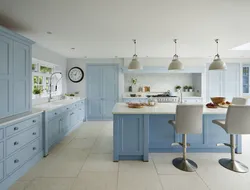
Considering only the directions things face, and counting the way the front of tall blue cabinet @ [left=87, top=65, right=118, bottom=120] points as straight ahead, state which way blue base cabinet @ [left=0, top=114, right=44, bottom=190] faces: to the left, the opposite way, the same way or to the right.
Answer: to the left

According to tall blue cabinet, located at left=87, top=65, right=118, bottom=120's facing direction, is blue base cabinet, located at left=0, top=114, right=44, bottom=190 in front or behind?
in front

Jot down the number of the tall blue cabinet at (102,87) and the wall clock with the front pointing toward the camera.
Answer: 2

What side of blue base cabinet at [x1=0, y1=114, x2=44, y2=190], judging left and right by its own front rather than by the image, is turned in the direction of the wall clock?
left

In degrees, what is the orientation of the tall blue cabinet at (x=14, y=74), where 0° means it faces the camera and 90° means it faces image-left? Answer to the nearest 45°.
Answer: approximately 315°

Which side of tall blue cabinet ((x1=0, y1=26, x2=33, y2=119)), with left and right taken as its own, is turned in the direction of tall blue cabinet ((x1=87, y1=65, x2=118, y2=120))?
left

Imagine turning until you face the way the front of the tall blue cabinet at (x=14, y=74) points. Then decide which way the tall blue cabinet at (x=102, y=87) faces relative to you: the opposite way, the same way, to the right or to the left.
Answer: to the right

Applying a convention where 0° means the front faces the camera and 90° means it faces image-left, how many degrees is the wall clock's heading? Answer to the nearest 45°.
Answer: approximately 0°

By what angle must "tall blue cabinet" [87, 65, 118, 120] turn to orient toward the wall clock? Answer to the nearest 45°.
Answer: approximately 90° to its right

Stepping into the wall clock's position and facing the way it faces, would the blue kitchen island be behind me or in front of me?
in front

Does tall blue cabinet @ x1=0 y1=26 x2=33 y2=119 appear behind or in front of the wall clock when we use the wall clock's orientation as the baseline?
in front

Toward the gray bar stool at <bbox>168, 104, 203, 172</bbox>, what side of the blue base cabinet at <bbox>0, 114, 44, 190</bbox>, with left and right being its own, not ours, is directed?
front

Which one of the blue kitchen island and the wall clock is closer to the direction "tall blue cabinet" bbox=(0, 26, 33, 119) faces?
the blue kitchen island

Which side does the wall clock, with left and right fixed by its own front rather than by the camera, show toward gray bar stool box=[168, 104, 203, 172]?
front

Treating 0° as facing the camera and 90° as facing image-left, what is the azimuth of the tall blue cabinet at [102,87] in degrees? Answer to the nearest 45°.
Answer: approximately 0°

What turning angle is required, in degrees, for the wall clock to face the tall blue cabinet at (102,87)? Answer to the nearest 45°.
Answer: approximately 90° to its left
